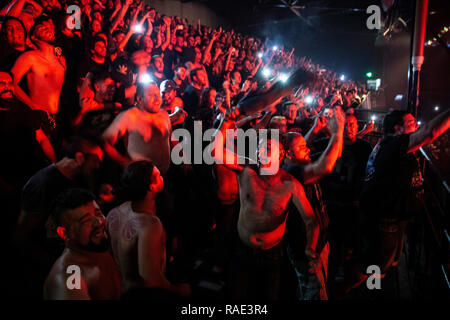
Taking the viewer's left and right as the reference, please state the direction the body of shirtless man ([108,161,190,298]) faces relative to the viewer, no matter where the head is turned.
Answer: facing away from the viewer and to the right of the viewer

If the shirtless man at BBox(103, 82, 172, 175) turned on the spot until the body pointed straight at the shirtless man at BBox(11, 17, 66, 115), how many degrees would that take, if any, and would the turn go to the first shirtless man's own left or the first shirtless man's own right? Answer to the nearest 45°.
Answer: approximately 135° to the first shirtless man's own right

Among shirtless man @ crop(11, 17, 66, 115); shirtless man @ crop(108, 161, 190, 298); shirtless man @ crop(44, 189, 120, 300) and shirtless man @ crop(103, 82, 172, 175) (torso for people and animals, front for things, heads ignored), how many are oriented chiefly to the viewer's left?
0

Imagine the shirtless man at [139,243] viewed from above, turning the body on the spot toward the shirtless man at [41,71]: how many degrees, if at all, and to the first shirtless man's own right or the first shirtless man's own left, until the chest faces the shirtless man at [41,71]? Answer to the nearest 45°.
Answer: approximately 90° to the first shirtless man's own left

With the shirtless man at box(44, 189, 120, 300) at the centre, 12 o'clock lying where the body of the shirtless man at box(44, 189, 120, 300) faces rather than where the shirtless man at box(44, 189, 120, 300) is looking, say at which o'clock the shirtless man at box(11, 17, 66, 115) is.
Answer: the shirtless man at box(11, 17, 66, 115) is roughly at 7 o'clock from the shirtless man at box(44, 189, 120, 300).

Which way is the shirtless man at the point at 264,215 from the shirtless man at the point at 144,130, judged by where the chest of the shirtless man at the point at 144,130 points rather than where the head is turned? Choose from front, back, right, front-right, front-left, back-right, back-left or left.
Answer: front

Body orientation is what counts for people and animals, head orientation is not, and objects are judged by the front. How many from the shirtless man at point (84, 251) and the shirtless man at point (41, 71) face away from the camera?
0

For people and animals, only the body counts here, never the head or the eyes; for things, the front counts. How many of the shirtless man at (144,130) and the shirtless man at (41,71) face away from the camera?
0

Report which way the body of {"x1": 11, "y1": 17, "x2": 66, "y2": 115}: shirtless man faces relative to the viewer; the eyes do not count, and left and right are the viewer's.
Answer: facing the viewer and to the right of the viewer

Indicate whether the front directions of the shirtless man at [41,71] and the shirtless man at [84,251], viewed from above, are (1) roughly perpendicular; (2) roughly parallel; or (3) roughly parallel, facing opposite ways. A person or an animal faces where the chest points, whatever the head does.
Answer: roughly parallel

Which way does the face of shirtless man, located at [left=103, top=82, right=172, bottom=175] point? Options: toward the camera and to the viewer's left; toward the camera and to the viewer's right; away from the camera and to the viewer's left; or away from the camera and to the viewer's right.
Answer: toward the camera and to the viewer's right

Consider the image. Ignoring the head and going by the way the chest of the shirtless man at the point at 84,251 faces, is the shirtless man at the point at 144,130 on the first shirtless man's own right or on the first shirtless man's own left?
on the first shirtless man's own left

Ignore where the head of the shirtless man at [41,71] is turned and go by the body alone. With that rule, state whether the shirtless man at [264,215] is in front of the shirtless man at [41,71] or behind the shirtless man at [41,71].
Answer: in front

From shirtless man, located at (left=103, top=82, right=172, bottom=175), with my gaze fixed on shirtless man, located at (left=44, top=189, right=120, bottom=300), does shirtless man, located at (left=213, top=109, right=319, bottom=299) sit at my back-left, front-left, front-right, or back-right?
front-left
